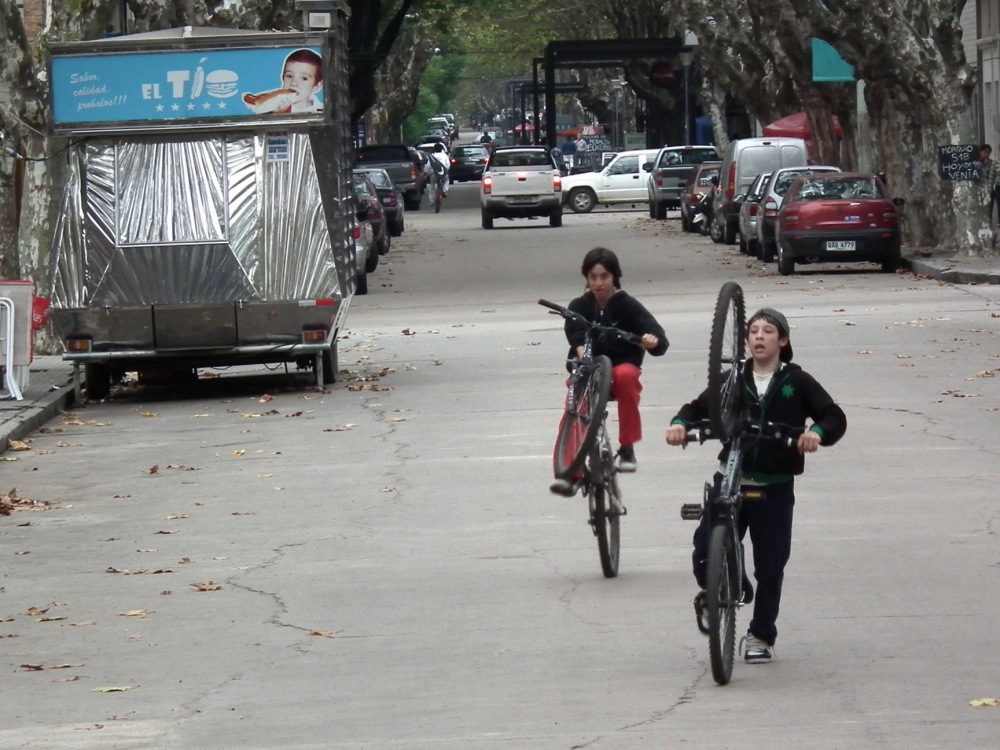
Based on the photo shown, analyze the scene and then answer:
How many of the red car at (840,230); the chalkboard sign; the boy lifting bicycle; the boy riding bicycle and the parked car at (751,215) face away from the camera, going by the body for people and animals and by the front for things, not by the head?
2

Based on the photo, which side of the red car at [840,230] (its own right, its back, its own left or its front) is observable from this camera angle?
back

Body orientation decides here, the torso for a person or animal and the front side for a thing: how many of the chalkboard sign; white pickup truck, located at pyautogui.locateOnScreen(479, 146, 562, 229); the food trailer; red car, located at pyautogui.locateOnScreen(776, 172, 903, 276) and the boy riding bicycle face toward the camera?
2

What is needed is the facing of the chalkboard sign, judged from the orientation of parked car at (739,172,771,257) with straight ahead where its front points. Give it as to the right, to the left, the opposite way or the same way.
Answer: the opposite way

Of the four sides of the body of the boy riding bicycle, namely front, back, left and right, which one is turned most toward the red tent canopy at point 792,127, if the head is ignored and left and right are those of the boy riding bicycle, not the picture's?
back

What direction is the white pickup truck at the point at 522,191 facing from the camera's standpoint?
away from the camera

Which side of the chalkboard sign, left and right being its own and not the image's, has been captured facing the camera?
front

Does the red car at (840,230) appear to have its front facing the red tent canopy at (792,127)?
yes

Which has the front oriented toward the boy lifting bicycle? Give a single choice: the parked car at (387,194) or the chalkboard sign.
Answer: the chalkboard sign

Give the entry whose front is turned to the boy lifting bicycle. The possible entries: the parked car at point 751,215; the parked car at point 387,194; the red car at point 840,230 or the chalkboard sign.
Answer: the chalkboard sign

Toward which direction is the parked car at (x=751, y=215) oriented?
away from the camera

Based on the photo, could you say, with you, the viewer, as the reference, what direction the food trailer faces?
facing away from the viewer

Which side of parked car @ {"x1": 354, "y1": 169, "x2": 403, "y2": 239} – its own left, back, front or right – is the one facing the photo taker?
back

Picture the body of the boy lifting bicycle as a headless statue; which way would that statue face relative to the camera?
toward the camera
